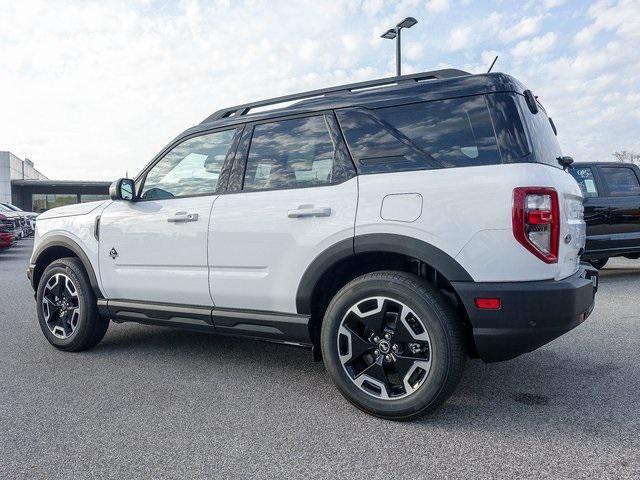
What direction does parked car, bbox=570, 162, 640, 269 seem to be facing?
to the viewer's left

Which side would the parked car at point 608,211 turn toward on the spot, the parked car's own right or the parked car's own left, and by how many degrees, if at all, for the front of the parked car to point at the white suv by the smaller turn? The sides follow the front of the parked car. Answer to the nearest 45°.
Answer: approximately 90° to the parked car's own left

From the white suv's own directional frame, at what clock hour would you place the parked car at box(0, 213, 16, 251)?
The parked car is roughly at 12 o'clock from the white suv.

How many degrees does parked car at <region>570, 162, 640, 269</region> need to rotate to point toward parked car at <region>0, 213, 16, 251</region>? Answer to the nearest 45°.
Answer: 0° — it already faces it

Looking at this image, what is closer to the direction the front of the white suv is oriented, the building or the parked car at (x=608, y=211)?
the building

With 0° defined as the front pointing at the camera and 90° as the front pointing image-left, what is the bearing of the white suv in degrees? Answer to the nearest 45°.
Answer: approximately 135°

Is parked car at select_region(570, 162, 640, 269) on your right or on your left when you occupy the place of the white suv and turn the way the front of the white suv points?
on your right
